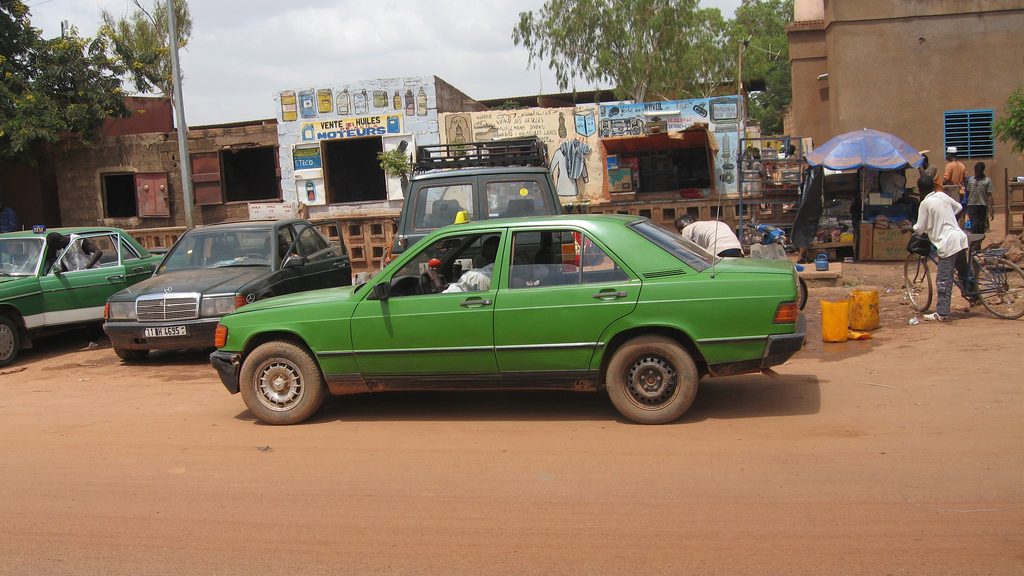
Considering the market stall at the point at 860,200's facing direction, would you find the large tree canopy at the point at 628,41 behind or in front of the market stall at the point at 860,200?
behind

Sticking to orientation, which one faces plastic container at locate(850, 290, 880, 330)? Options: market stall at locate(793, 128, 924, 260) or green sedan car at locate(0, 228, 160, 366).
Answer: the market stall

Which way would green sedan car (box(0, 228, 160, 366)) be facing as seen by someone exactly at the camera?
facing the viewer and to the left of the viewer

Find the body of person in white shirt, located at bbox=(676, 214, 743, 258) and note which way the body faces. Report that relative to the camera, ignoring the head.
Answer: to the viewer's left

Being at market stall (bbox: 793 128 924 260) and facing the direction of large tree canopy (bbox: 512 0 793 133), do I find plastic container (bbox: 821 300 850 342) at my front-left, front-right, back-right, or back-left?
back-left

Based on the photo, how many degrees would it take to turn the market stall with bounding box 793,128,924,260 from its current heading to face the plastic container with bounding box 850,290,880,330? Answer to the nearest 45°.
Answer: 0° — it already faces it

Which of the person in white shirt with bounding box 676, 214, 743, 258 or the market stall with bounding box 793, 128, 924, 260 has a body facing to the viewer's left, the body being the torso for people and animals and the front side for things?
the person in white shirt

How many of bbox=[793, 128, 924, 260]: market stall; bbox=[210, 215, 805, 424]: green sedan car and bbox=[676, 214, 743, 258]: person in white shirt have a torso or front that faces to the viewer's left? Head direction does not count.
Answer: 2

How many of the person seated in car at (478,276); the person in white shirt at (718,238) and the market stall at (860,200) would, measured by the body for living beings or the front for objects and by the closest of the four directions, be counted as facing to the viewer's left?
2

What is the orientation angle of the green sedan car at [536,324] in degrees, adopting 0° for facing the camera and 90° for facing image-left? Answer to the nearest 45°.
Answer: approximately 90°

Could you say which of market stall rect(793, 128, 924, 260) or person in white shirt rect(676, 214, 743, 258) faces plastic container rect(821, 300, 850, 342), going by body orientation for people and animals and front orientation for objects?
the market stall

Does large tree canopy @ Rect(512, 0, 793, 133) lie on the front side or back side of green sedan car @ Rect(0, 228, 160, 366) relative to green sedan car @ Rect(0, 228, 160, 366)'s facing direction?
on the back side

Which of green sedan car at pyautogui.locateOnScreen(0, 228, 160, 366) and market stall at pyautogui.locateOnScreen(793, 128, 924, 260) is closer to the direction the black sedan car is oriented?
the green sedan car

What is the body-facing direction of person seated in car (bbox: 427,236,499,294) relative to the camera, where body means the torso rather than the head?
to the viewer's left

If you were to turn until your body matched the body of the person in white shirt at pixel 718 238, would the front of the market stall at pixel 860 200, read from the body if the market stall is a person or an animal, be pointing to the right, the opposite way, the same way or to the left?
to the left
